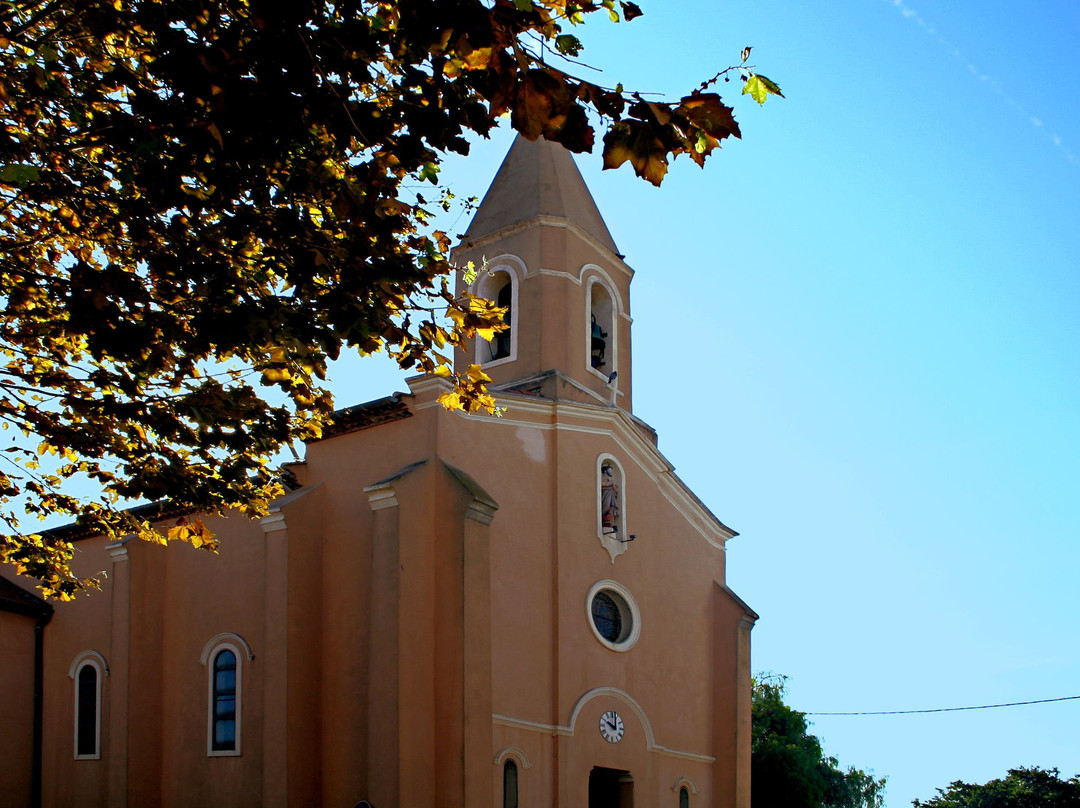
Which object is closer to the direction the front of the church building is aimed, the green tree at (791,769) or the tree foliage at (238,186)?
the tree foliage

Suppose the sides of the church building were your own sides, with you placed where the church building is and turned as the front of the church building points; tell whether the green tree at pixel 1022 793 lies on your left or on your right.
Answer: on your left

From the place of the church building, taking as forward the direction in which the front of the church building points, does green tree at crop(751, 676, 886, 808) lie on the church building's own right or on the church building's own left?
on the church building's own left

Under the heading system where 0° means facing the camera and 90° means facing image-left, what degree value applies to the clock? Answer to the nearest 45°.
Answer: approximately 315°

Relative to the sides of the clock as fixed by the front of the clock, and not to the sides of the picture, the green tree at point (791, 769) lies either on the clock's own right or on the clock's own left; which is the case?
on the clock's own left

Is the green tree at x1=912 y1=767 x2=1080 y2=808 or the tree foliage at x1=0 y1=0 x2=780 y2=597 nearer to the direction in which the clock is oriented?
the tree foliage

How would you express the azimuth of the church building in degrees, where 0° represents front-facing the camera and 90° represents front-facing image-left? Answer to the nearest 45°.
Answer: approximately 315°
